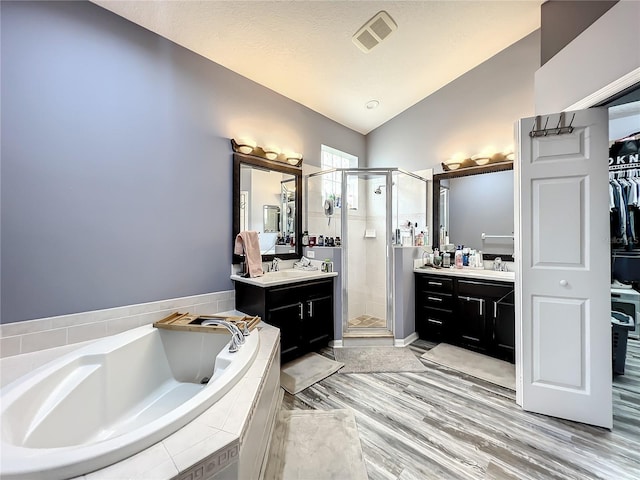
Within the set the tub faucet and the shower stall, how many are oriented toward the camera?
1

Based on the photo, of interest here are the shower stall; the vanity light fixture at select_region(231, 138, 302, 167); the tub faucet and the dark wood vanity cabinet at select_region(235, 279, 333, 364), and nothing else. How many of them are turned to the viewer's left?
1

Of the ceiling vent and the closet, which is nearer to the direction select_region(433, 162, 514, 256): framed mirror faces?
the ceiling vent

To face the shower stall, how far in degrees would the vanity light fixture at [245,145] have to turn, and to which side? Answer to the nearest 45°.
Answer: approximately 45° to its left

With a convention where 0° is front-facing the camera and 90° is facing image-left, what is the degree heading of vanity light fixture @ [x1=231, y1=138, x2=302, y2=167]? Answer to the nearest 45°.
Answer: approximately 315°

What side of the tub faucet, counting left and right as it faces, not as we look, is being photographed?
left

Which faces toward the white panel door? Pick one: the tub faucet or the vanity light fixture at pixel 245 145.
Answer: the vanity light fixture
